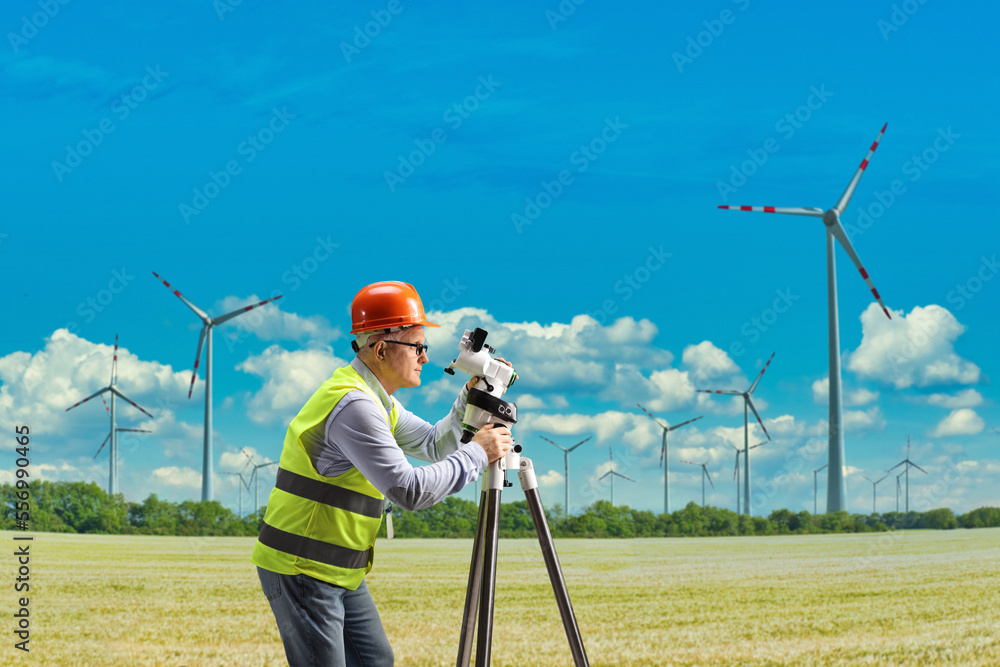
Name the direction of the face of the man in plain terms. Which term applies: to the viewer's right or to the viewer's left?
to the viewer's right

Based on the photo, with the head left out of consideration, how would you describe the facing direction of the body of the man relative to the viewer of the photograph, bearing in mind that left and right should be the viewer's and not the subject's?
facing to the right of the viewer
